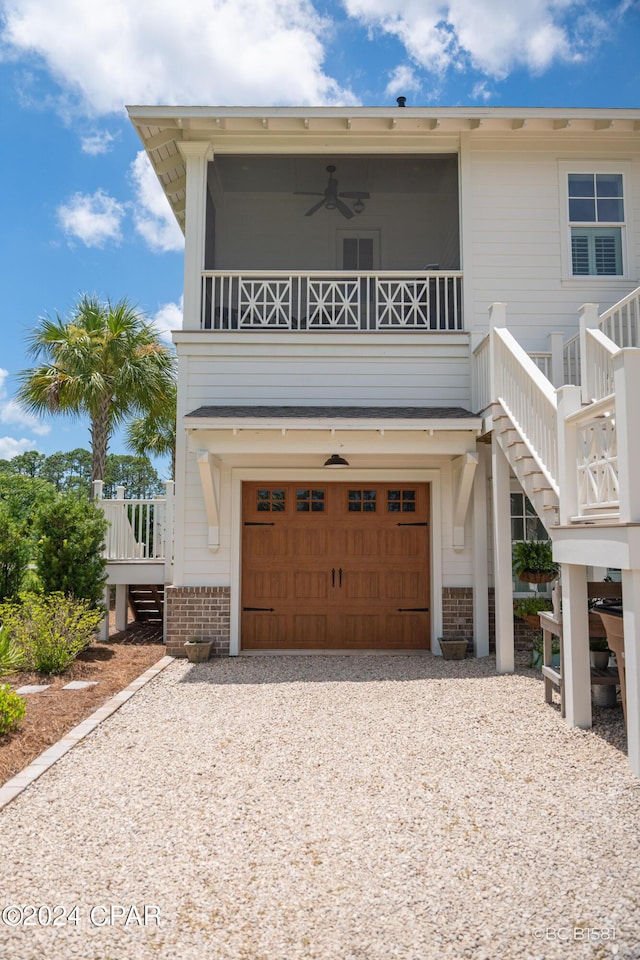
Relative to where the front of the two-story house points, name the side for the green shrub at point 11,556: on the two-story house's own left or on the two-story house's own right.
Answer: on the two-story house's own right

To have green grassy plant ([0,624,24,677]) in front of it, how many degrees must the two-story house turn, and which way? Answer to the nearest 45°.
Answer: approximately 45° to its right

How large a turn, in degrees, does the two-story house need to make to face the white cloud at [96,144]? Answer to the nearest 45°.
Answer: approximately 135° to its right

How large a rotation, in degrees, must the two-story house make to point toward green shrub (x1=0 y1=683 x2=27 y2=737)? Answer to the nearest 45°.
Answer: approximately 45° to its right

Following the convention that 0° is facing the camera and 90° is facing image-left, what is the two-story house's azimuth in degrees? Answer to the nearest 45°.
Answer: approximately 0°

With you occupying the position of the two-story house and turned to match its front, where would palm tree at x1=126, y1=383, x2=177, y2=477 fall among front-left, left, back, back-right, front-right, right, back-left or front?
back-right

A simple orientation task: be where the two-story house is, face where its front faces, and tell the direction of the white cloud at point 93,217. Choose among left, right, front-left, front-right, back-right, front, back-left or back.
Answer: back-right
